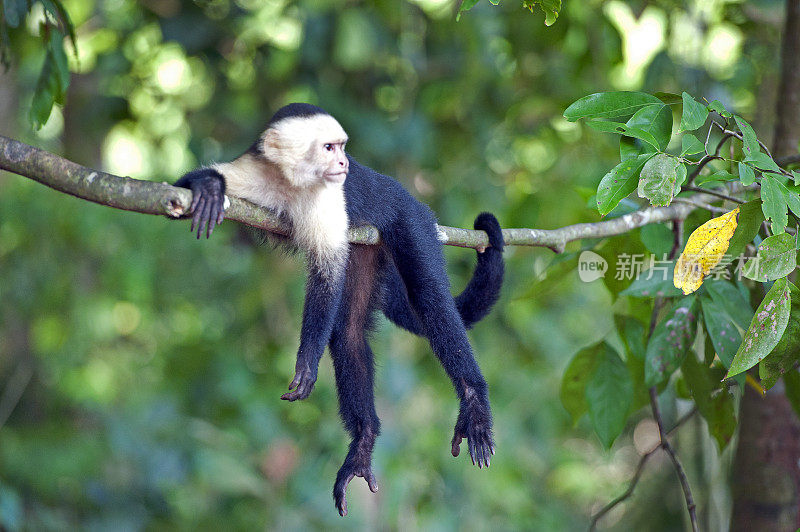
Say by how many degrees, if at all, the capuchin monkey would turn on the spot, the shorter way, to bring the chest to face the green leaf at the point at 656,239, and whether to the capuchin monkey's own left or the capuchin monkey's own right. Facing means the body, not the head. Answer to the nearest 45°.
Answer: approximately 135° to the capuchin monkey's own left

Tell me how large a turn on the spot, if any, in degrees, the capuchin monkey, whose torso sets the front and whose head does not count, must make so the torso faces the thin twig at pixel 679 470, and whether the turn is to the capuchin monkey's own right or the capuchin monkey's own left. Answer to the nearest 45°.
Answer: approximately 135° to the capuchin monkey's own left

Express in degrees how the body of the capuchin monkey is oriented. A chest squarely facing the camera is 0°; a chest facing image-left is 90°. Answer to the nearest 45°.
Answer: approximately 45°

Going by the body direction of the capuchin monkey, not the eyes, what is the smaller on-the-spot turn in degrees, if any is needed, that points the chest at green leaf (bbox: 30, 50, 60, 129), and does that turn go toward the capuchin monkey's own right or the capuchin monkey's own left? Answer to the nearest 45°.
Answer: approximately 45° to the capuchin monkey's own right

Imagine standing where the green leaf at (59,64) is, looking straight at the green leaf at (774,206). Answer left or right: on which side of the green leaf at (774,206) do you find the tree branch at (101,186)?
right

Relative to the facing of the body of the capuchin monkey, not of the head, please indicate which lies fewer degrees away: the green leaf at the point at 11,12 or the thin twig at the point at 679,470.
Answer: the green leaf
